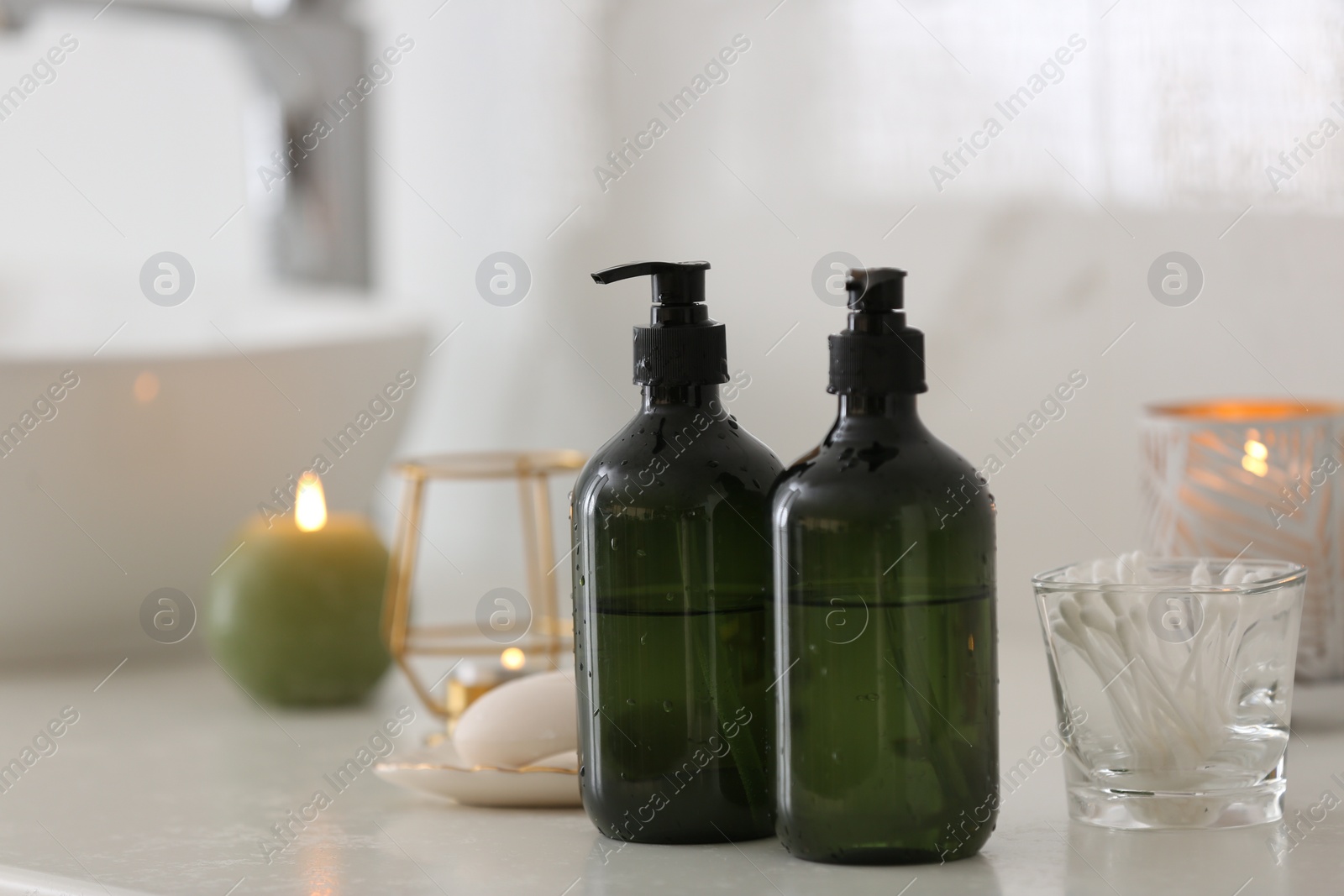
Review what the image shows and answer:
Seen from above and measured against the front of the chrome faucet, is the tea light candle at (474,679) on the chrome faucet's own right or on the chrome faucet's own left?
on the chrome faucet's own left

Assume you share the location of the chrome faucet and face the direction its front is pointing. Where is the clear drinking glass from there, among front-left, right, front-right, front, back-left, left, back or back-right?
left

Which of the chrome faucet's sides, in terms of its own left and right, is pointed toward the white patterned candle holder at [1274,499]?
left

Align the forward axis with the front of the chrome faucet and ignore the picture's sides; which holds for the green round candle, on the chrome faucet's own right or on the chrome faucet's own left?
on the chrome faucet's own left

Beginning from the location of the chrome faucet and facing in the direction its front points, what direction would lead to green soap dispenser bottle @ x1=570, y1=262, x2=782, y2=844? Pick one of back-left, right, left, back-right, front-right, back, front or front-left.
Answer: left

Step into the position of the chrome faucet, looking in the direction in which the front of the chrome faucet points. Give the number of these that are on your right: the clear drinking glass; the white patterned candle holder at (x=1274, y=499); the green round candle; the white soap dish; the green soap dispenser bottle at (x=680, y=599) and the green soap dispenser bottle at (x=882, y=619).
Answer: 0

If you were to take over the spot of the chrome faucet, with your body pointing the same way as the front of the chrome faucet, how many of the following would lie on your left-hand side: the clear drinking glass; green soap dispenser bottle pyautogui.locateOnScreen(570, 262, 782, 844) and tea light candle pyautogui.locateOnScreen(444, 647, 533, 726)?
3

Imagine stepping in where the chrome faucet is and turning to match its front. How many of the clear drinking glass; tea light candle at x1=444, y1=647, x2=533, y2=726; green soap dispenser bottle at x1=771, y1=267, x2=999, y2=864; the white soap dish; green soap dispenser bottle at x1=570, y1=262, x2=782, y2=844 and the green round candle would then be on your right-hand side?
0

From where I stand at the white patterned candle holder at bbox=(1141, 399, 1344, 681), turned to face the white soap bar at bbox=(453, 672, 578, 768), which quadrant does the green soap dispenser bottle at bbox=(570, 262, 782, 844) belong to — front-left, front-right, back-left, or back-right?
front-left

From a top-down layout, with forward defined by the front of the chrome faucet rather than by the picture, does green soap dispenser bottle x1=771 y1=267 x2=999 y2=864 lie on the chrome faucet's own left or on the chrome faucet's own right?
on the chrome faucet's own left

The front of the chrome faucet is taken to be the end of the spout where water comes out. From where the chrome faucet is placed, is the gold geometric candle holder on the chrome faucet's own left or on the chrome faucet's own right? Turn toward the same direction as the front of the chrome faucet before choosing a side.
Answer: on the chrome faucet's own left
